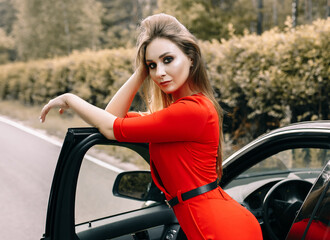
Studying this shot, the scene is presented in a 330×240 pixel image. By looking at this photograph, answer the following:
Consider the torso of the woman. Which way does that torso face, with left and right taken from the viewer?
facing to the left of the viewer

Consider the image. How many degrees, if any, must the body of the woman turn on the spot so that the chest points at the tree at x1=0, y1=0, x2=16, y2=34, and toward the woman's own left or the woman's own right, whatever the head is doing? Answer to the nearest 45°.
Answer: approximately 90° to the woman's own right
